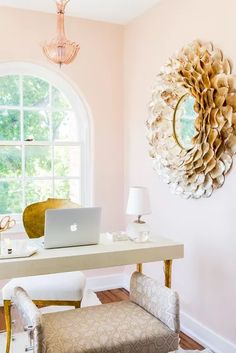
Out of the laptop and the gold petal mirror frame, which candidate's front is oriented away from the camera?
the laptop

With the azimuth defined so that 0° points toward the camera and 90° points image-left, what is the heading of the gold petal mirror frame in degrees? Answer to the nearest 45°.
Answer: approximately 45°

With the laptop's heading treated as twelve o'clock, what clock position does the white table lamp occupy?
The white table lamp is roughly at 2 o'clock from the laptop.

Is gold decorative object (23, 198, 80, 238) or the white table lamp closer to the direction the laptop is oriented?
the gold decorative object

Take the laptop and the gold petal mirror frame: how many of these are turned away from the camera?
1

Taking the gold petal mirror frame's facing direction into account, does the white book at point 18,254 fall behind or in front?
in front

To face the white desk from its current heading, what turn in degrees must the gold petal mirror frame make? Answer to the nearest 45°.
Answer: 0° — it already faces it

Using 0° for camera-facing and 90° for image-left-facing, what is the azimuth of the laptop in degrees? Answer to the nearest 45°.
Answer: approximately 180°
